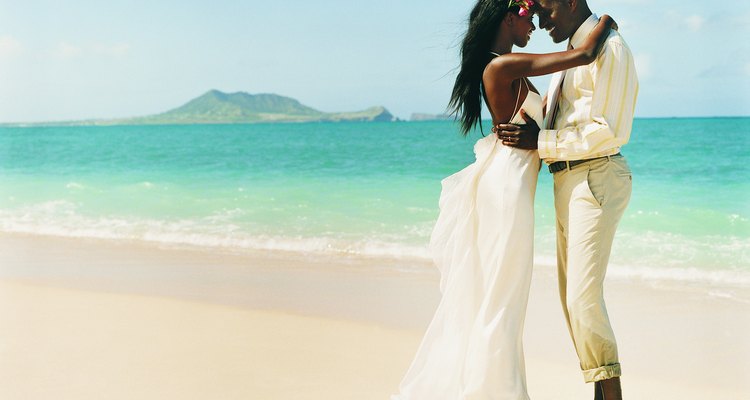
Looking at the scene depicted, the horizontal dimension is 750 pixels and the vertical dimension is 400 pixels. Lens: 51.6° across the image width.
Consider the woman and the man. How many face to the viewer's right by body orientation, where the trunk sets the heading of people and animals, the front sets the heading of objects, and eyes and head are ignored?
1

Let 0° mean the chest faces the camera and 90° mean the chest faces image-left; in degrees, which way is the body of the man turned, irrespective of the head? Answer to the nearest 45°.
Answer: approximately 90°

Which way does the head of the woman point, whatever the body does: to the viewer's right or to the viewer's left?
to the viewer's right

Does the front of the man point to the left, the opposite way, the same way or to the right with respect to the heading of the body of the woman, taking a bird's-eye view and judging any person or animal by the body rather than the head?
the opposite way

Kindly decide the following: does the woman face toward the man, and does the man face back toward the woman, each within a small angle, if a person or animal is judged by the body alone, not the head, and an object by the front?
yes

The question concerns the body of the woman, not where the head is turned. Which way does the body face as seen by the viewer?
to the viewer's right
